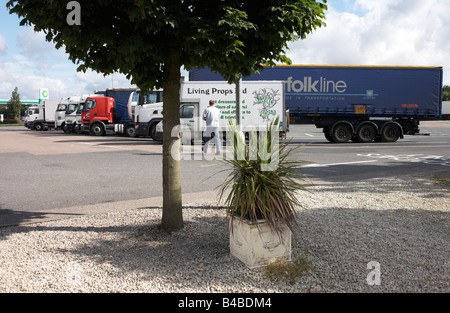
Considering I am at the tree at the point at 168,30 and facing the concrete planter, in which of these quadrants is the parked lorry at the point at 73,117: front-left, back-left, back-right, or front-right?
back-left

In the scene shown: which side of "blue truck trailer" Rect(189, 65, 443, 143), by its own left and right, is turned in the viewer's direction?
left

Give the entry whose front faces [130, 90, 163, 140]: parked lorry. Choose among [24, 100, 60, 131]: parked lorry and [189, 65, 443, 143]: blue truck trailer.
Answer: the blue truck trailer

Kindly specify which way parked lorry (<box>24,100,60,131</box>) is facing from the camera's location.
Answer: facing to the left of the viewer

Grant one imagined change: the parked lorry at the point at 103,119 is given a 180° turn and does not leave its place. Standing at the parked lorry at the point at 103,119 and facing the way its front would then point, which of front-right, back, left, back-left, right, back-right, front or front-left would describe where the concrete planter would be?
right

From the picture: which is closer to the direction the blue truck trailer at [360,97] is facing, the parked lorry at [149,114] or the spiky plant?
the parked lorry

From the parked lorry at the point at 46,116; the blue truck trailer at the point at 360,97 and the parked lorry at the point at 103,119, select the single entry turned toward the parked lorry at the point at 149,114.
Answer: the blue truck trailer

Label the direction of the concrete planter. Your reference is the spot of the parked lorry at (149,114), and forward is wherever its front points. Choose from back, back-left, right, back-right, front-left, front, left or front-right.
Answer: left

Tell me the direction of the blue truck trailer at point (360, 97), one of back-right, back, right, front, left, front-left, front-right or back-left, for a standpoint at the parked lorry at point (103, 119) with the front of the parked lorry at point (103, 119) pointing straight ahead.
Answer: back-left

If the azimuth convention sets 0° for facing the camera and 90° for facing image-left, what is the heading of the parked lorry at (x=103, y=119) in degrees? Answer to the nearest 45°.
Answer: approximately 90°
